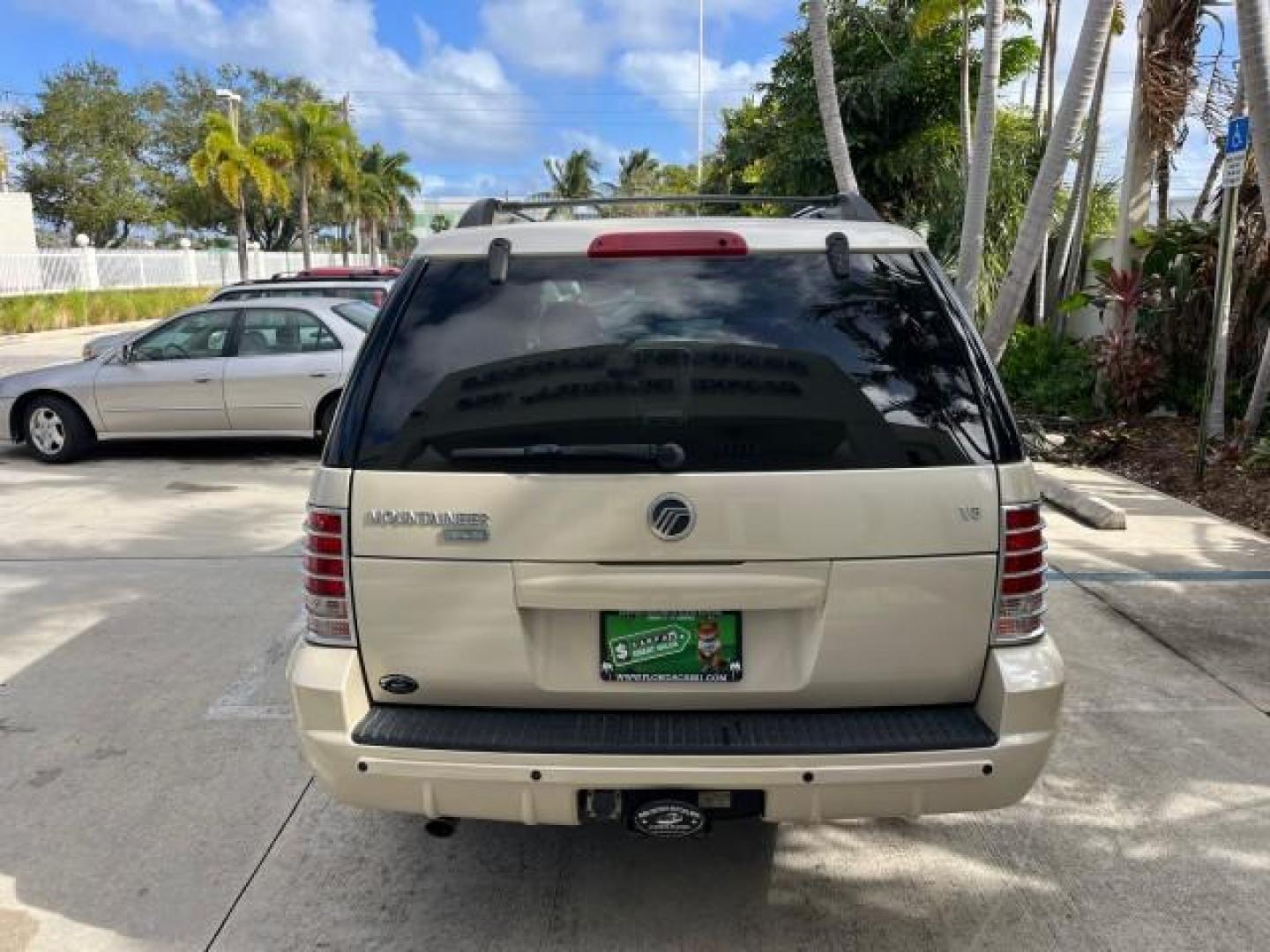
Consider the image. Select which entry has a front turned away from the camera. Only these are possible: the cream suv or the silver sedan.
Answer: the cream suv

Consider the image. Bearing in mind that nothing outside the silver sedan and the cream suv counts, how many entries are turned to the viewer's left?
1

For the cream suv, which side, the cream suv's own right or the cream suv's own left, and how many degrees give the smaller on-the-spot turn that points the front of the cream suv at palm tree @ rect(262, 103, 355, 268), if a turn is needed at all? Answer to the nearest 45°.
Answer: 0° — it already faces it

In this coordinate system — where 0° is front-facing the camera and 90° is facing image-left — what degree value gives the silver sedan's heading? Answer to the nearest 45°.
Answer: approximately 90°

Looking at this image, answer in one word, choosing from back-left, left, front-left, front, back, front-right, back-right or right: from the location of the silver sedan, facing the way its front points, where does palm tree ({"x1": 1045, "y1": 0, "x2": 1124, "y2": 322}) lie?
back

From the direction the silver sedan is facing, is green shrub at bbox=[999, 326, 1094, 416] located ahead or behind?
behind

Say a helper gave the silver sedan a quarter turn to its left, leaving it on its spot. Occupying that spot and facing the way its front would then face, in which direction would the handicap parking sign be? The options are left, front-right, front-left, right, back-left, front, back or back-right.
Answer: front-left

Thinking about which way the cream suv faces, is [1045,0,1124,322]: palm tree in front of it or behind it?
in front

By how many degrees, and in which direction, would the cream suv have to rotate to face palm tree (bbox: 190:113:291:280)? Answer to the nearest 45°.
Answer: approximately 45° to its left

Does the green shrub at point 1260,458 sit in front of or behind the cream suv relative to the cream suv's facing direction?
in front

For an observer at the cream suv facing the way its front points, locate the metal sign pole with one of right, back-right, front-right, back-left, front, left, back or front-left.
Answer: front-right

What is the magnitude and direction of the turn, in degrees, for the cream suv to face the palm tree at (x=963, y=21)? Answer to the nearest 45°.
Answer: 0° — it already faces it

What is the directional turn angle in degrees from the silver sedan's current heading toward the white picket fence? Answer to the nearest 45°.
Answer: approximately 90° to its right

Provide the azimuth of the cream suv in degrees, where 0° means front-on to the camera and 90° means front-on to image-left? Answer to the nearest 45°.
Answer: approximately 180°
